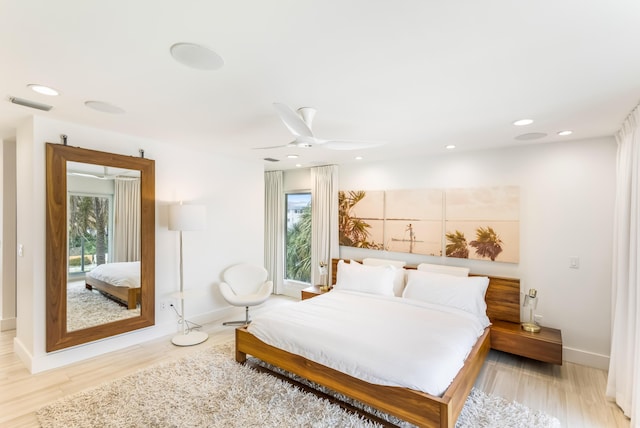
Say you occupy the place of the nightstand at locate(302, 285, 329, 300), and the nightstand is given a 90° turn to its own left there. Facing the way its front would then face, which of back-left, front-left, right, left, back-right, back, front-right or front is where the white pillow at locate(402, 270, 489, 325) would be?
front

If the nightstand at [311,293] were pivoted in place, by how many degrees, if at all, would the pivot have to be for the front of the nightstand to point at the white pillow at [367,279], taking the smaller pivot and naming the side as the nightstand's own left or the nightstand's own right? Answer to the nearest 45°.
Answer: approximately 90° to the nightstand's own left

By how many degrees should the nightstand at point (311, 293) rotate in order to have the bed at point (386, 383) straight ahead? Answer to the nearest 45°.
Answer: approximately 45° to its left

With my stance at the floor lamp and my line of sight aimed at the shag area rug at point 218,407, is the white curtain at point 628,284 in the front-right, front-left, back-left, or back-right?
front-left

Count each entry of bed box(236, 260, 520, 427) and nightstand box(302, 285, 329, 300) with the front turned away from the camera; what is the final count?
0

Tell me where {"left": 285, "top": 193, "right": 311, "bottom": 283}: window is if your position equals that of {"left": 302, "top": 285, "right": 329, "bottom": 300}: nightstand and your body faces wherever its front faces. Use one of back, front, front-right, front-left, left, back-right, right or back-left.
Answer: back-right

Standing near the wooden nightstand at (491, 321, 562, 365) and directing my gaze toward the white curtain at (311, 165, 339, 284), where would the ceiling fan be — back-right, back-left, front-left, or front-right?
front-left

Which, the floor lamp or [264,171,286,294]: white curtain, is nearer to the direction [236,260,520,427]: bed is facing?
the floor lamp

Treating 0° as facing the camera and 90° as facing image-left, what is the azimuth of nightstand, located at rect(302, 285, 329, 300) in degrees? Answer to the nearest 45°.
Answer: approximately 45°

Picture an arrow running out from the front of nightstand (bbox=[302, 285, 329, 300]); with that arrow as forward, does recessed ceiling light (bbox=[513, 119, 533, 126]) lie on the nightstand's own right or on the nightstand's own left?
on the nightstand's own left

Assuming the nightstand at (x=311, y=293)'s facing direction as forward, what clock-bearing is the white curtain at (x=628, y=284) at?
The white curtain is roughly at 9 o'clock from the nightstand.

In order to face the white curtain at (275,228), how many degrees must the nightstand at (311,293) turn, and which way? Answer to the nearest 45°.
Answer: approximately 90° to its right

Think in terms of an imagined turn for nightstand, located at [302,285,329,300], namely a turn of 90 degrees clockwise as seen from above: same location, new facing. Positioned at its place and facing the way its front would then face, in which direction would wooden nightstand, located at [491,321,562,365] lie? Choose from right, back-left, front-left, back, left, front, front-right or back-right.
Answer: back

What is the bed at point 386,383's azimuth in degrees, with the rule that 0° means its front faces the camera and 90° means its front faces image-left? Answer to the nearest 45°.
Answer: approximately 45°
